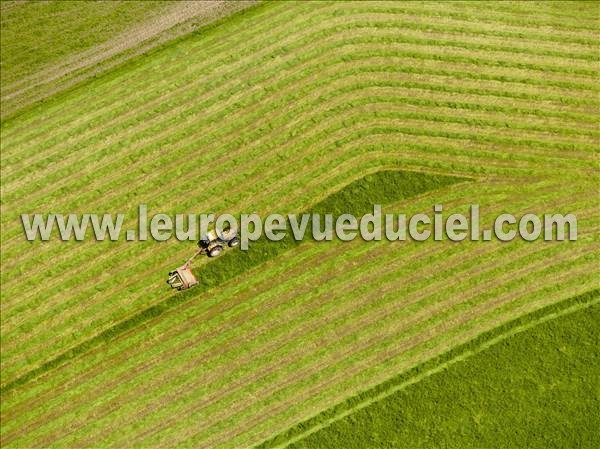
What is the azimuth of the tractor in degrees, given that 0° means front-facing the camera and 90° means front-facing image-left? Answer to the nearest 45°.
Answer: approximately 225°
